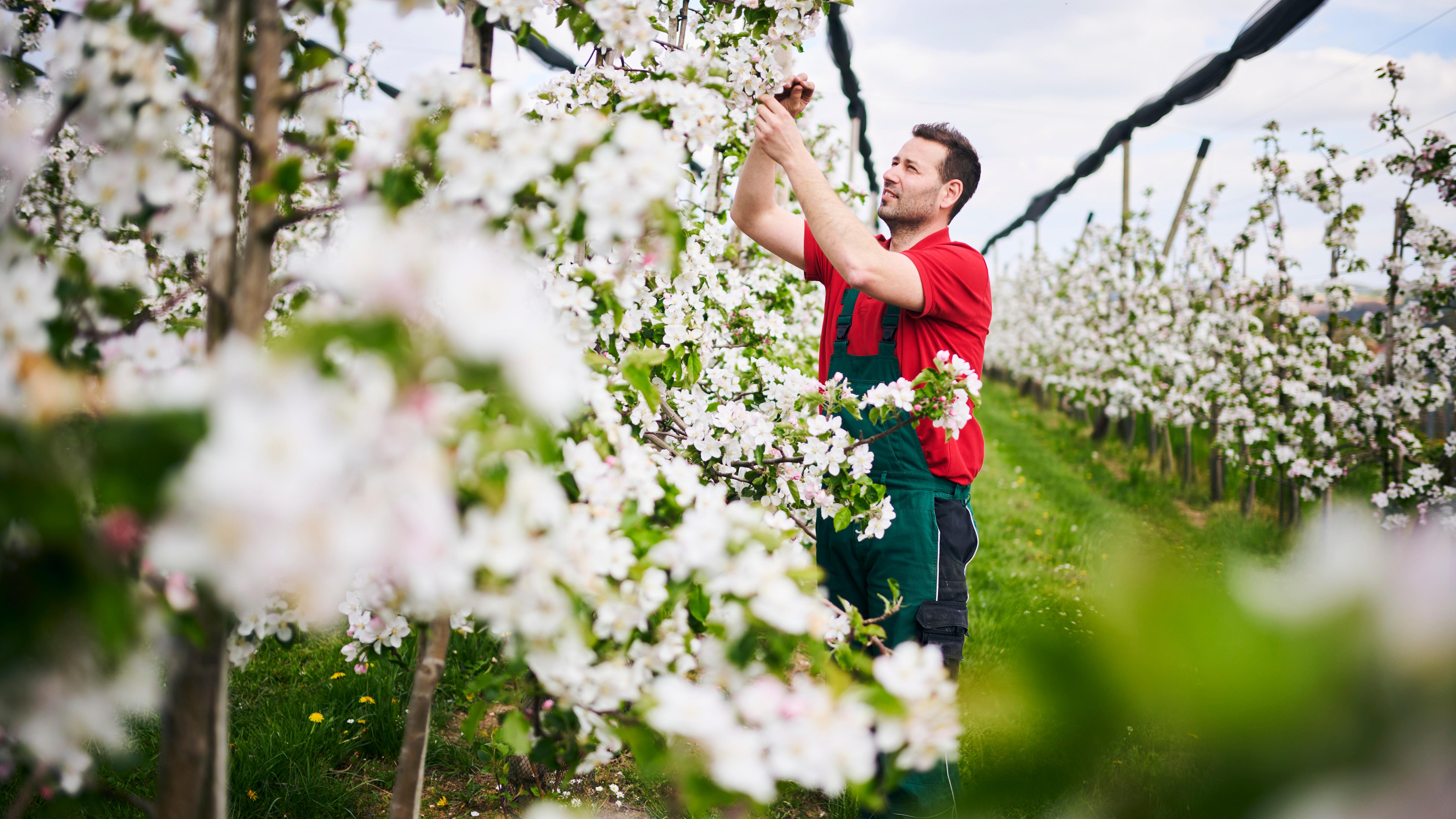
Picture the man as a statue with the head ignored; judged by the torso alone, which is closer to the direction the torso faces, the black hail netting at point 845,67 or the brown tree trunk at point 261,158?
the brown tree trunk

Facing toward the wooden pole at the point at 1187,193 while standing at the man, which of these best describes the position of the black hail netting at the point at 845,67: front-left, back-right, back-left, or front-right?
front-left

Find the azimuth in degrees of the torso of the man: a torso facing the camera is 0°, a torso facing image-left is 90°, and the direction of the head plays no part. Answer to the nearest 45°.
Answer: approximately 45°

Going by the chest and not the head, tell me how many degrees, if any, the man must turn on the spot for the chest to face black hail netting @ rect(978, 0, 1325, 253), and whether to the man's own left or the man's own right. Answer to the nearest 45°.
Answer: approximately 180°

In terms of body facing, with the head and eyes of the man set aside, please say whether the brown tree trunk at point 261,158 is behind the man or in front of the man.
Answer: in front

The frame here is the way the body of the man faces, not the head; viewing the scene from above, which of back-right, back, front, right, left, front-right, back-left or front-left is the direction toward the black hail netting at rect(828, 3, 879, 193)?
back-right

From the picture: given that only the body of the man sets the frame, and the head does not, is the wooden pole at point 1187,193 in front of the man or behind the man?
behind
